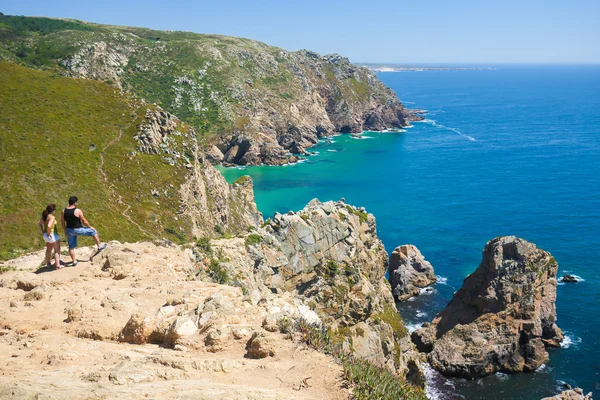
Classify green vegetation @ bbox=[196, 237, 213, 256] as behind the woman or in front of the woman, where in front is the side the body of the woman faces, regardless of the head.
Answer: in front

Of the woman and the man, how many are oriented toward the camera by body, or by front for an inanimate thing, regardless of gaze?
0

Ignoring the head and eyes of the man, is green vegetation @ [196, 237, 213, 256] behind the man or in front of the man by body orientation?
in front

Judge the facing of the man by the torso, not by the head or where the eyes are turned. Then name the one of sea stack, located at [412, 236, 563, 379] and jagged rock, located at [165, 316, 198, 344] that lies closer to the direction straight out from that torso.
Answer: the sea stack

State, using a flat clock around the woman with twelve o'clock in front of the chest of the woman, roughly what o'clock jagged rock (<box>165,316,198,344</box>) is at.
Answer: The jagged rock is roughly at 4 o'clock from the woman.

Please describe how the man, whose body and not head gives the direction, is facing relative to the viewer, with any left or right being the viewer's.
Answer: facing away from the viewer and to the right of the viewer

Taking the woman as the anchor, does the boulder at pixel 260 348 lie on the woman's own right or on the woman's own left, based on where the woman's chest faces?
on the woman's own right

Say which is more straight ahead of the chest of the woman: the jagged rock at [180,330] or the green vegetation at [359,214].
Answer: the green vegetation

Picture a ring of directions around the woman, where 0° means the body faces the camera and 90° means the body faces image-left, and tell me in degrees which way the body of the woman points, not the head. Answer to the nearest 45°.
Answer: approximately 225°
